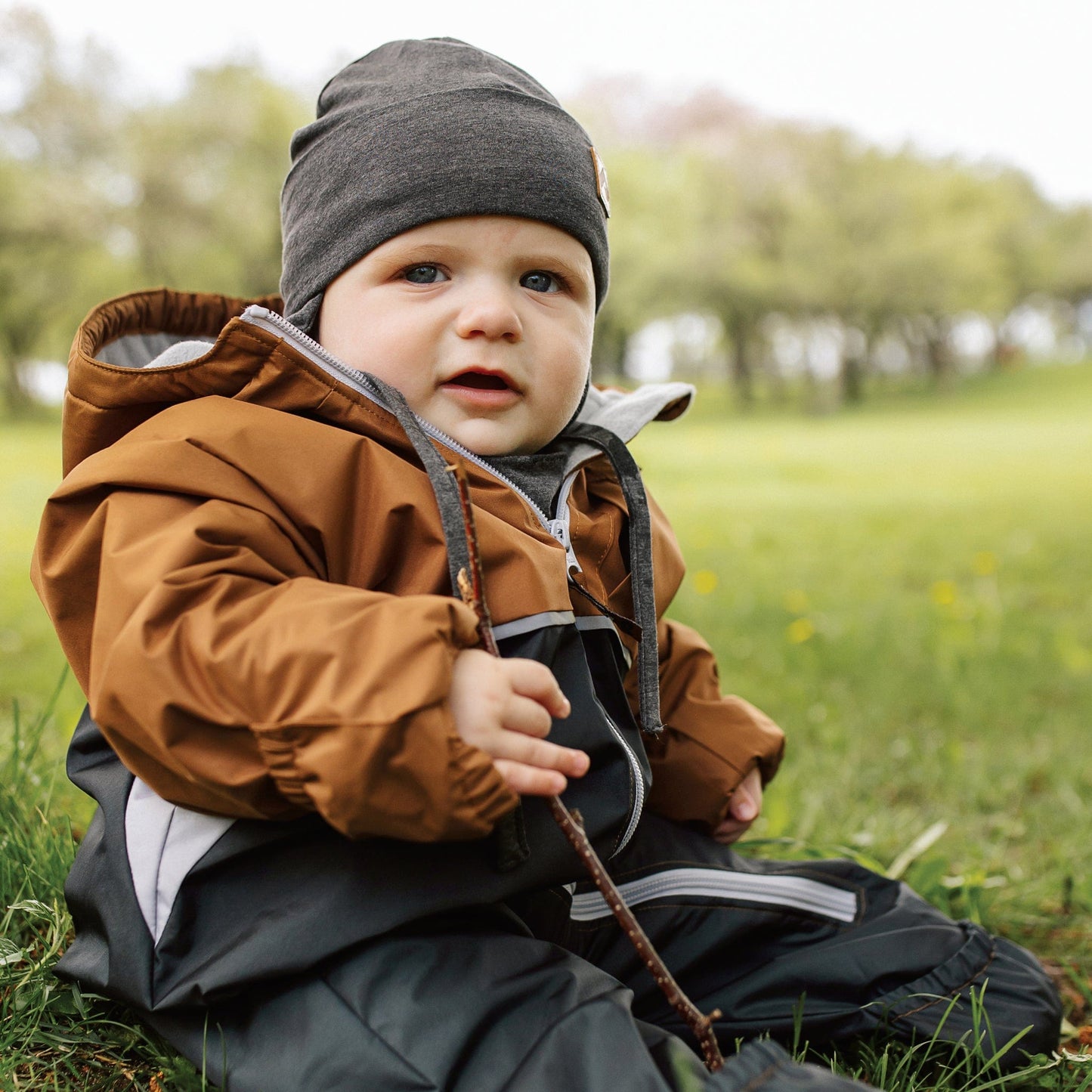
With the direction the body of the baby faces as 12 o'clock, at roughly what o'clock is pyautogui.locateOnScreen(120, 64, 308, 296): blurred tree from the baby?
The blurred tree is roughly at 7 o'clock from the baby.

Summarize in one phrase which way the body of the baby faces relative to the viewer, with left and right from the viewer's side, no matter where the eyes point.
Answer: facing the viewer and to the right of the viewer
